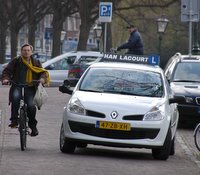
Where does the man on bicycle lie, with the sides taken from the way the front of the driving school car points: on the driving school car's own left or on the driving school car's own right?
on the driving school car's own right

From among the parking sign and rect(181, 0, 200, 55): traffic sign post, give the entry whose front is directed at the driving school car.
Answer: the parking sign

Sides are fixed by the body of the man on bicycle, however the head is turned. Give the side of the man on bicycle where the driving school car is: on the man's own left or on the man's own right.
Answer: on the man's own left

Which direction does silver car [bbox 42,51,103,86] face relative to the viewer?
to the viewer's left

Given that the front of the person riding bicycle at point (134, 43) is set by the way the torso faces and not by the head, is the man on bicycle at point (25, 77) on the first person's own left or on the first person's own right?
on the first person's own left

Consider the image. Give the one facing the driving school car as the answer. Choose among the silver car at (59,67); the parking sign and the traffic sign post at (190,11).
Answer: the parking sign

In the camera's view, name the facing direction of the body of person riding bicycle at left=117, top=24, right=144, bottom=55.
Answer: to the viewer's left

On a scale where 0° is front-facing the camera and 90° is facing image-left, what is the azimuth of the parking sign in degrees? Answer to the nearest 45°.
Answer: approximately 0°

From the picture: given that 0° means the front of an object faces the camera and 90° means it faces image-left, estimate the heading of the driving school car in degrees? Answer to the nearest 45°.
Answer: approximately 0°

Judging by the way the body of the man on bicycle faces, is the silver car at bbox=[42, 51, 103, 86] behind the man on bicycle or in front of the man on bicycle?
behind

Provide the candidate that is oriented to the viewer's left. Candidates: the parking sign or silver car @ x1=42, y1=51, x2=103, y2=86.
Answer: the silver car
